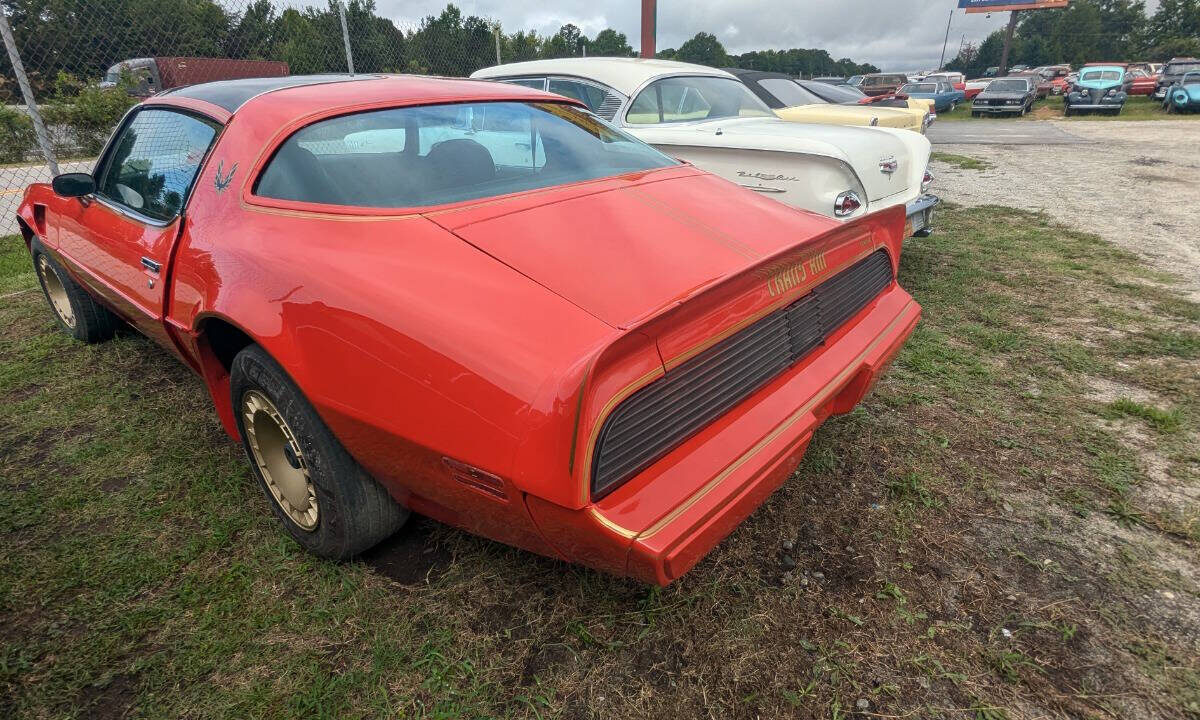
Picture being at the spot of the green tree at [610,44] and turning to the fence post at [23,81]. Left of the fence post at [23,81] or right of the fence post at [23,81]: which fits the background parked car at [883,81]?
left

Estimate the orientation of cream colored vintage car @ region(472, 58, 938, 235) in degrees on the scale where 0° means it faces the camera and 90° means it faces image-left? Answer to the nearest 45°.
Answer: approximately 135°

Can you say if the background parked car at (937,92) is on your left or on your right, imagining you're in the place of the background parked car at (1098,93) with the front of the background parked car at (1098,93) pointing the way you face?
on your right

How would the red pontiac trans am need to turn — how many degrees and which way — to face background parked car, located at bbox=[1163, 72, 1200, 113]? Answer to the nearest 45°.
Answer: approximately 90° to its right

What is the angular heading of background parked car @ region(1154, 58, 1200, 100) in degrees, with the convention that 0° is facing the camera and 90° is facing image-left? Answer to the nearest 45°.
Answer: approximately 45°

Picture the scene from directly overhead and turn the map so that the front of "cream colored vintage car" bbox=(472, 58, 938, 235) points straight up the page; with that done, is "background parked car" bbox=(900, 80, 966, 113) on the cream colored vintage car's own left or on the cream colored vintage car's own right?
on the cream colored vintage car's own right

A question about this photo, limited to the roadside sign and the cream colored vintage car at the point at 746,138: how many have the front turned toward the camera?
1

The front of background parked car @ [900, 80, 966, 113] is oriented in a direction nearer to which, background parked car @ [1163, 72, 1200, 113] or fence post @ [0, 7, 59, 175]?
the fence post
